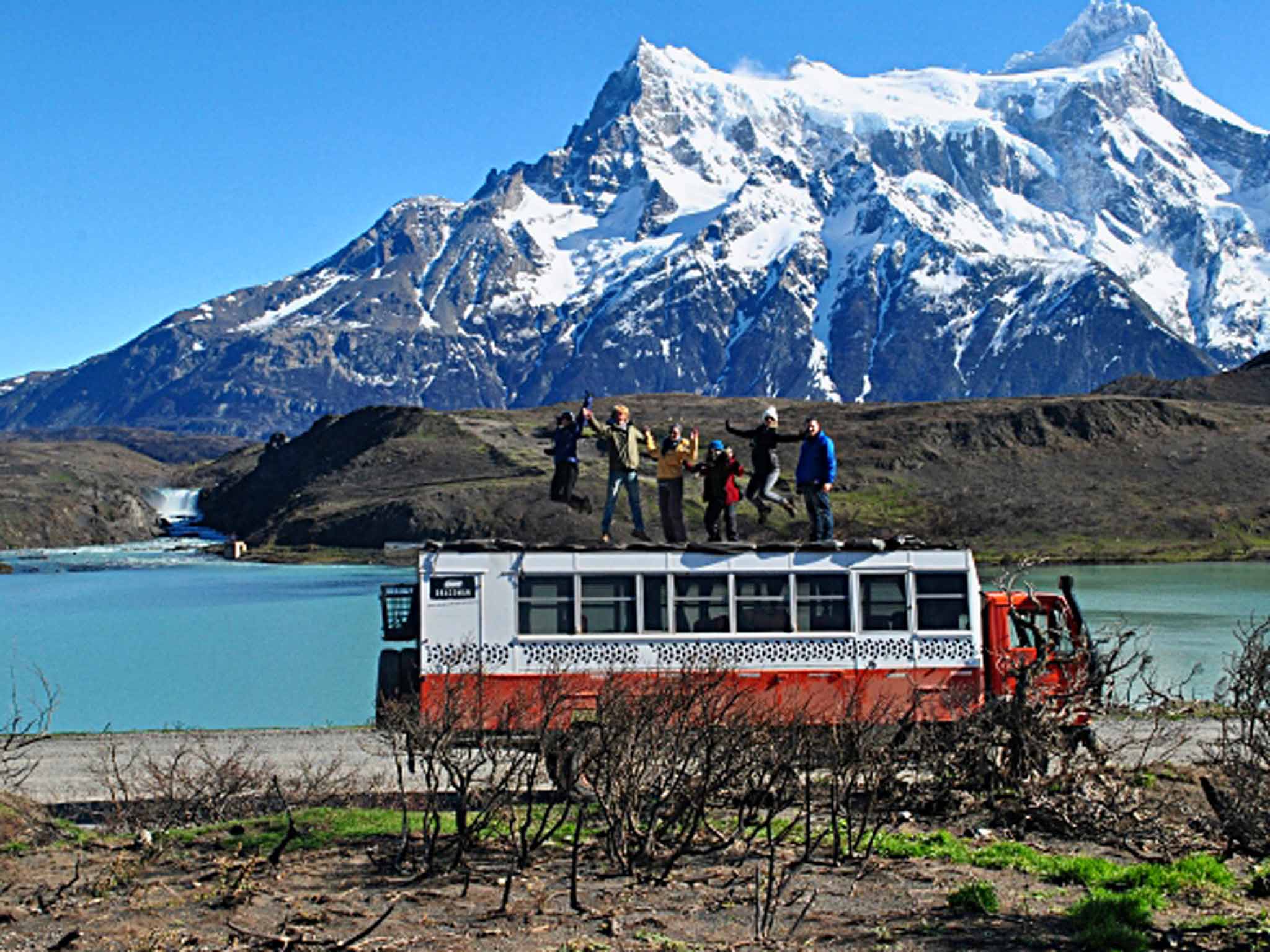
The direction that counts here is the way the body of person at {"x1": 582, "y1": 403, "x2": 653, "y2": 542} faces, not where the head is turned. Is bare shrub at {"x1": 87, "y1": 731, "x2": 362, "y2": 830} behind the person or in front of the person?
in front

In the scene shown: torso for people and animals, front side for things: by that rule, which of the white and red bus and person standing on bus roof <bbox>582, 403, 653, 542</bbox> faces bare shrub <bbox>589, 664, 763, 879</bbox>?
the person standing on bus roof

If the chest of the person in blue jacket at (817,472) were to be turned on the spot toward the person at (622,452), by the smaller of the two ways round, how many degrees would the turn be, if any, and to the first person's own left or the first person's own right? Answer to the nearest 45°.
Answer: approximately 90° to the first person's own right

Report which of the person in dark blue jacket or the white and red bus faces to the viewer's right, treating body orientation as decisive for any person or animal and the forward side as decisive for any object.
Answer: the white and red bus

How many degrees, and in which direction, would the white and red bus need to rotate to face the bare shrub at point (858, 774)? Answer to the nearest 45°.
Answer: approximately 90° to its right

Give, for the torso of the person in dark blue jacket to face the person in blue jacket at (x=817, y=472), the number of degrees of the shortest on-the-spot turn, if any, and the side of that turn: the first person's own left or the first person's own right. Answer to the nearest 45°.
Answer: approximately 90° to the first person's own left

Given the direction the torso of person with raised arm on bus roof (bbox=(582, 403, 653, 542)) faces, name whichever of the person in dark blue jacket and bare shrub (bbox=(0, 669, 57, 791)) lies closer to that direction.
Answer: the bare shrub

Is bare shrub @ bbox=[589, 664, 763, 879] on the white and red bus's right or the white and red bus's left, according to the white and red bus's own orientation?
on its right

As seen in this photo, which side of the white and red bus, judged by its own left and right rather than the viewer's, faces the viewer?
right

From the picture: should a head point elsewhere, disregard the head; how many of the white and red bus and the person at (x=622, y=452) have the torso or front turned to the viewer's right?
1
